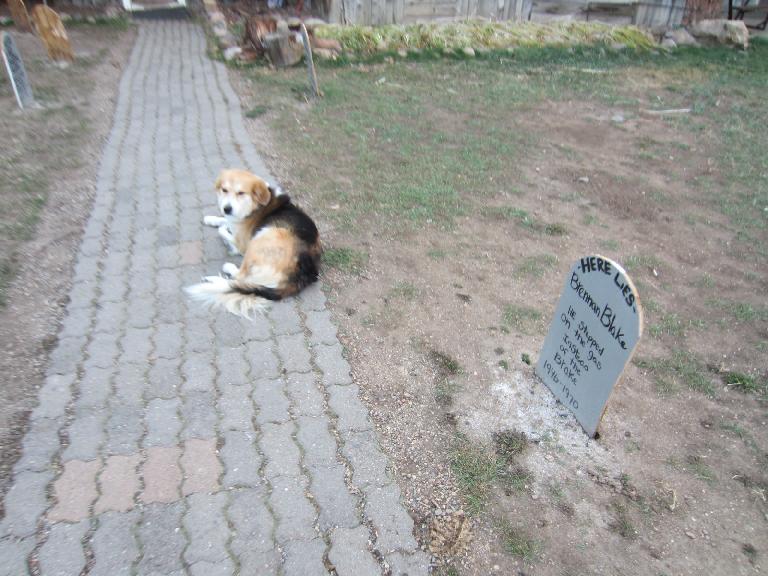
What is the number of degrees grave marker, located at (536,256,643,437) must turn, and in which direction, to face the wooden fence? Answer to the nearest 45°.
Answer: approximately 135° to its right

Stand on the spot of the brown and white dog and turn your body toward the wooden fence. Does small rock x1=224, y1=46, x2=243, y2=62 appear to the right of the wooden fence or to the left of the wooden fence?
left

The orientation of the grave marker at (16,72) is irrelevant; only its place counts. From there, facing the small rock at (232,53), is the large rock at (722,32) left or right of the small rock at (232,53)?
right

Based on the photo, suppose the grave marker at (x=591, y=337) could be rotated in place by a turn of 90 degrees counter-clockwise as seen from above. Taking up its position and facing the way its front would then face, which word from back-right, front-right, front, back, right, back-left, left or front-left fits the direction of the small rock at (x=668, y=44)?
back-left

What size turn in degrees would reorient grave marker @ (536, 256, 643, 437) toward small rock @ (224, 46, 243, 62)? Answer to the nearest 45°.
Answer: approximately 90° to its right

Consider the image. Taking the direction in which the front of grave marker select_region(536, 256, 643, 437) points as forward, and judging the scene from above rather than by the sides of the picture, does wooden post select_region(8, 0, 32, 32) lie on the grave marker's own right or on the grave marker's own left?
on the grave marker's own right

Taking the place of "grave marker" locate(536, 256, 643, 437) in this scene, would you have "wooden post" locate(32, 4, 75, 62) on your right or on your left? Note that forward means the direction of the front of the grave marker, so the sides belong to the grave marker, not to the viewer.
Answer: on your right

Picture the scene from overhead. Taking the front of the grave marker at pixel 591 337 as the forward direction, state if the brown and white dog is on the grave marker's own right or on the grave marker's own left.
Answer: on the grave marker's own right

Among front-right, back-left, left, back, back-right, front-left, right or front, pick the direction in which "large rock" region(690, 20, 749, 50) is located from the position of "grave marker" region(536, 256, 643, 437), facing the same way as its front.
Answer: back-right

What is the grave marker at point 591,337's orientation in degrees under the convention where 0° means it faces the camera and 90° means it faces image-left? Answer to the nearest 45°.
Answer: approximately 45°

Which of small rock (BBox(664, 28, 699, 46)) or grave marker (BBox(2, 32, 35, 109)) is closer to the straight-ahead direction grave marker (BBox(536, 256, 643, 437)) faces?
the grave marker
